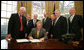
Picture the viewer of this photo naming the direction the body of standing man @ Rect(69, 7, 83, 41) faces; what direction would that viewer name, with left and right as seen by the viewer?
facing the viewer and to the left of the viewer

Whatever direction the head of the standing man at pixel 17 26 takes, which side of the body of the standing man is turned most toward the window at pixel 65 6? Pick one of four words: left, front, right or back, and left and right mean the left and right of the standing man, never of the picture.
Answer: left

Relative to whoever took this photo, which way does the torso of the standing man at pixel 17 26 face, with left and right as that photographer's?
facing the viewer and to the right of the viewer

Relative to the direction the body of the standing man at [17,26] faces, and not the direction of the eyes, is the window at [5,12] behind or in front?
behind

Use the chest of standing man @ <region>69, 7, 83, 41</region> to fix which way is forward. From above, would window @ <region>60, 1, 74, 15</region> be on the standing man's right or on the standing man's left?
on the standing man's right

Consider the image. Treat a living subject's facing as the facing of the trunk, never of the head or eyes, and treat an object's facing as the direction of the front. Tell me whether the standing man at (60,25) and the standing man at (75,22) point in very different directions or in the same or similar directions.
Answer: same or similar directions

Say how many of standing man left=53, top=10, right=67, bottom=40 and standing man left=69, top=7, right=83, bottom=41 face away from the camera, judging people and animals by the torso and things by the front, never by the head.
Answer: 0

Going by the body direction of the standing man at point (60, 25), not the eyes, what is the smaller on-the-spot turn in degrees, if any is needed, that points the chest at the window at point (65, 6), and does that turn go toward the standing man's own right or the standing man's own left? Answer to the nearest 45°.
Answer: approximately 135° to the standing man's own right

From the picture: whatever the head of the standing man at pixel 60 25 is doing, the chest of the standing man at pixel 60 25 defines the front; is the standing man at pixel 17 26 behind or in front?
in front

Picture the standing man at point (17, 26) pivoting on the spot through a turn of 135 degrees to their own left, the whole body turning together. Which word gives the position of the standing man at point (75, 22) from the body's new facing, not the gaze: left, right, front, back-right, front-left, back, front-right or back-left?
right

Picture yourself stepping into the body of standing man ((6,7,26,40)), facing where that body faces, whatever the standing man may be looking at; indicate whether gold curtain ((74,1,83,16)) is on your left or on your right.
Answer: on your left

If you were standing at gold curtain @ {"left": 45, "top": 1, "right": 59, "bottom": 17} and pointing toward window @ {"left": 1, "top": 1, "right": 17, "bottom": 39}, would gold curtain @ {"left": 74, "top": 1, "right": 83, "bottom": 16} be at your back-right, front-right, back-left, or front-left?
back-left
